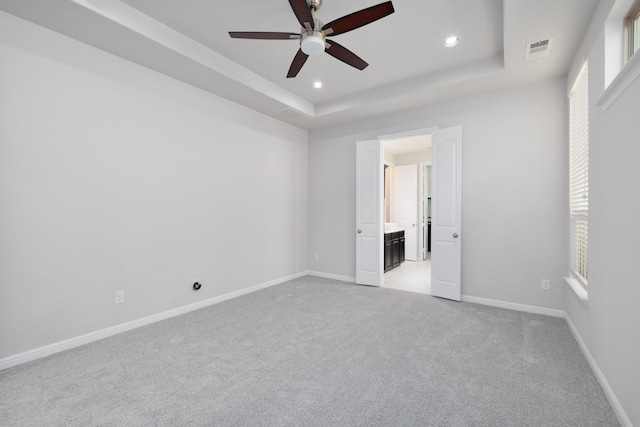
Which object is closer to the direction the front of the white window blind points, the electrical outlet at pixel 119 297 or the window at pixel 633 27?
the electrical outlet

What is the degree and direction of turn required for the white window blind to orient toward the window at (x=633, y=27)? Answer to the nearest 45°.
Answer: approximately 90° to its left

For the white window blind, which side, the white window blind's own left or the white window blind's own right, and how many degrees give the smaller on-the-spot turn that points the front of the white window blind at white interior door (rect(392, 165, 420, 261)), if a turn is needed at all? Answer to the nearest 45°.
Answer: approximately 45° to the white window blind's own right

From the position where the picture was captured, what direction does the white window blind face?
facing to the left of the viewer

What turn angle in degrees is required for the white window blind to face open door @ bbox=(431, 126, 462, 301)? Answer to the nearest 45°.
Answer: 0° — it already faces it

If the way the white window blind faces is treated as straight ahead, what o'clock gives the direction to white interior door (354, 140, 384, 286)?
The white interior door is roughly at 12 o'clock from the white window blind.
